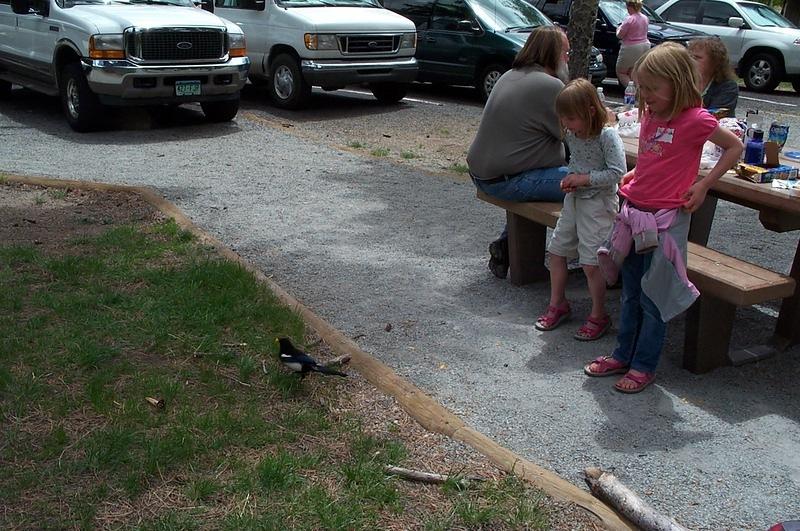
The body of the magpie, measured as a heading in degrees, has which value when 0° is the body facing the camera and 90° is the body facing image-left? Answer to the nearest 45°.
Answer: approximately 90°

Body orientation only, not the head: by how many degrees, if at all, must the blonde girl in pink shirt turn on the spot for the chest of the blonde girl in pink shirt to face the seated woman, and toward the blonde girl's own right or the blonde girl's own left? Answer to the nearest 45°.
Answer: approximately 135° to the blonde girl's own right

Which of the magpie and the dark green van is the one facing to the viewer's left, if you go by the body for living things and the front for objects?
the magpie

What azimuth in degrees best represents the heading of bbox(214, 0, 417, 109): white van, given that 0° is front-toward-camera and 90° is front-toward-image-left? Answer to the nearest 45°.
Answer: approximately 315°

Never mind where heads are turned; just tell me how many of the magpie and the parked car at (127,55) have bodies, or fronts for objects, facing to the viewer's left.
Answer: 1

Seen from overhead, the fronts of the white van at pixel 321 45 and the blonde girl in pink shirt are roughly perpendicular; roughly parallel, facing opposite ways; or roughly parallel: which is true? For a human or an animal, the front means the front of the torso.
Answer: roughly perpendicular

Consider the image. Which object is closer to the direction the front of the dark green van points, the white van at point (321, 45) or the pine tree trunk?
the pine tree trunk

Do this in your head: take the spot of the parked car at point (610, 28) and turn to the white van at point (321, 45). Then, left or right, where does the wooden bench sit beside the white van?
left

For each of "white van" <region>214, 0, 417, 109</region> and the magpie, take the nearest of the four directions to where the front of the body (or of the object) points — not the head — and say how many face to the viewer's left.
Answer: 1

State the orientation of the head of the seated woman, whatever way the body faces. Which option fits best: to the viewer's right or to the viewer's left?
to the viewer's left
